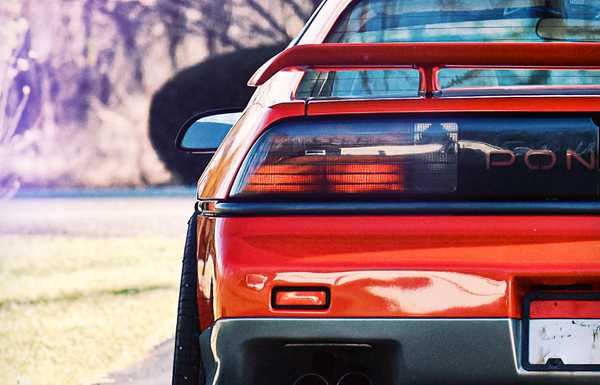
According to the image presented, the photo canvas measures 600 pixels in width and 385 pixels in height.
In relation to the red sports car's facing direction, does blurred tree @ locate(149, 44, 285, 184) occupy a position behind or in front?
in front

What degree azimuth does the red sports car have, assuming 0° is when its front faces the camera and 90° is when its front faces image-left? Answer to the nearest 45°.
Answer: approximately 180°

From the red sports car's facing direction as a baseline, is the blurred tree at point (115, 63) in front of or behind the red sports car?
in front
